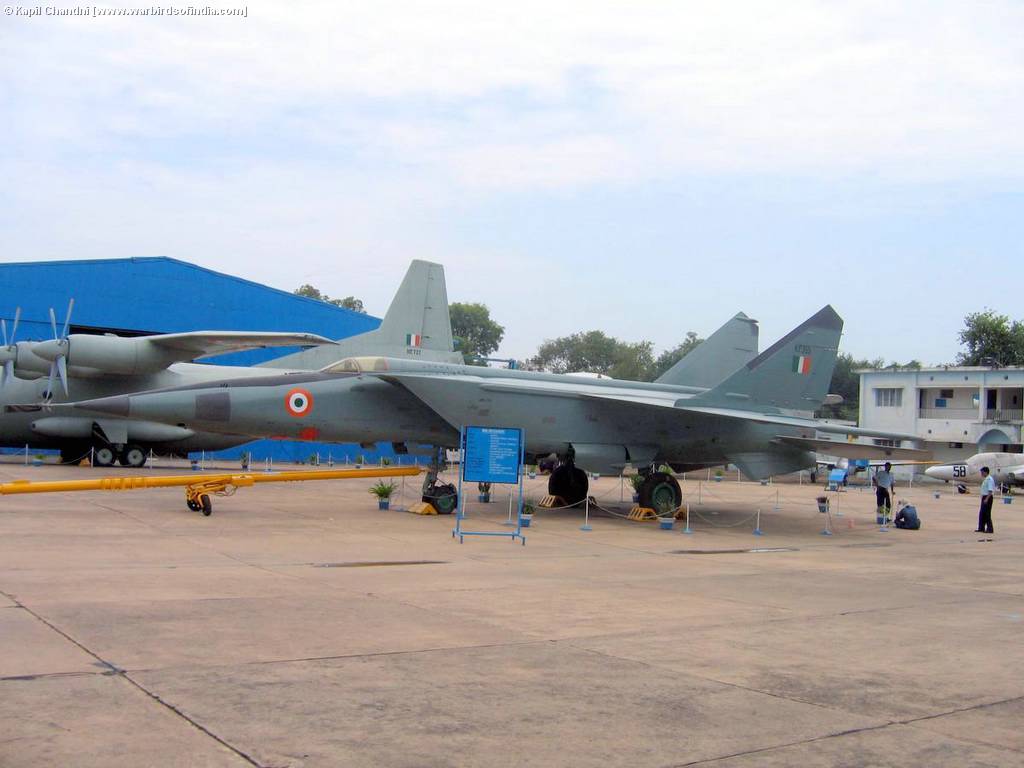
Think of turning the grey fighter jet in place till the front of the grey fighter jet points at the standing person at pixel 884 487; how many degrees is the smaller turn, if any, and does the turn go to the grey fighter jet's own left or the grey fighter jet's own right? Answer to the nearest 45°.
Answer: approximately 180°

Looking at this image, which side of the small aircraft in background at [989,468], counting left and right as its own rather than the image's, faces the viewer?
left

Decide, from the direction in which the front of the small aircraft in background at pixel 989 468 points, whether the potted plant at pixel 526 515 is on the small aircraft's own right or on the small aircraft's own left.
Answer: on the small aircraft's own left

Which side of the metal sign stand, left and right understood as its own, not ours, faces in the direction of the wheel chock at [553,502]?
back

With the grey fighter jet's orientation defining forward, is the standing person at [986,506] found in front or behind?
behind

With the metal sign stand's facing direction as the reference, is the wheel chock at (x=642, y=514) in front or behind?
behind

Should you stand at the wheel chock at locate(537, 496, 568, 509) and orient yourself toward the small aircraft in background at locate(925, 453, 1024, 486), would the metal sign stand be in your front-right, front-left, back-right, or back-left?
back-right

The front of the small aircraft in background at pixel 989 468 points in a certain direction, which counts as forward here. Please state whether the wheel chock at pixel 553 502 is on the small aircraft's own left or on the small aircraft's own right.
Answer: on the small aircraft's own left

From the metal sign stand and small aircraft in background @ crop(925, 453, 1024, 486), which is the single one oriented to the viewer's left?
the small aircraft in background

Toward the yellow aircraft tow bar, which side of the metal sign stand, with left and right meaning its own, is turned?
right

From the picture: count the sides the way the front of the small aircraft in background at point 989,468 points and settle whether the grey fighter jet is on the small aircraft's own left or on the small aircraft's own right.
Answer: on the small aircraft's own left

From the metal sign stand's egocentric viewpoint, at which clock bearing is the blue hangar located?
The blue hangar is roughly at 5 o'clock from the metal sign stand.

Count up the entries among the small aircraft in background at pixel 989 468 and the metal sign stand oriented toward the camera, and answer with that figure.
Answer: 1

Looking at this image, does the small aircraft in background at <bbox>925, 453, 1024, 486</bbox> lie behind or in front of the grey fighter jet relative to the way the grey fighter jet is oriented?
behind
